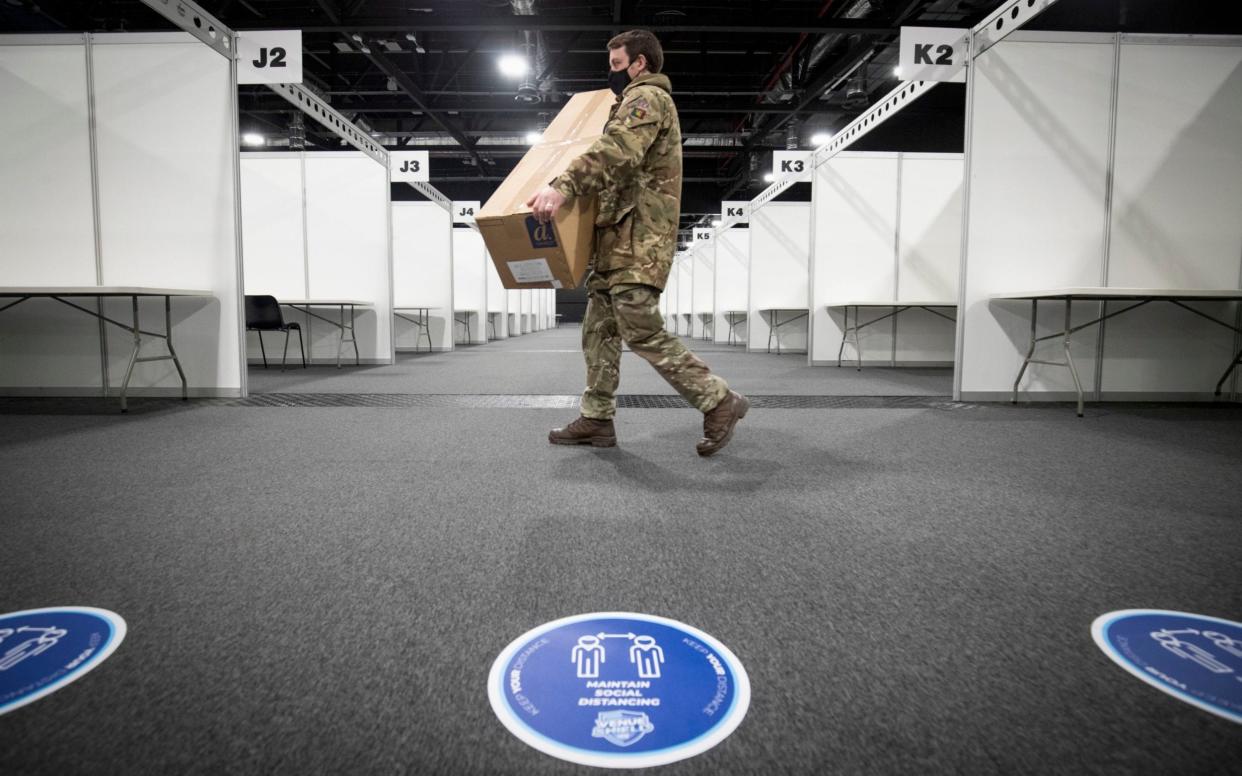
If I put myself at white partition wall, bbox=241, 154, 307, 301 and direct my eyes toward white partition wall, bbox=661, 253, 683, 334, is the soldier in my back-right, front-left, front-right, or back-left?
back-right

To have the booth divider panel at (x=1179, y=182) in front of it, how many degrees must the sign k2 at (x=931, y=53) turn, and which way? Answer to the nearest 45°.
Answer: approximately 90° to its left

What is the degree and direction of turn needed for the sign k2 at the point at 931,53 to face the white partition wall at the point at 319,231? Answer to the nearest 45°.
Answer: approximately 90° to its right

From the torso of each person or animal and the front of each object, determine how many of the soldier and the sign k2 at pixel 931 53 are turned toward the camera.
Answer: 1

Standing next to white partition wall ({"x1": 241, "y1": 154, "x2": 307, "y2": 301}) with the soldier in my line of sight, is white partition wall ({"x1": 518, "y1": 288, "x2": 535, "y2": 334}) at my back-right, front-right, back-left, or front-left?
back-left

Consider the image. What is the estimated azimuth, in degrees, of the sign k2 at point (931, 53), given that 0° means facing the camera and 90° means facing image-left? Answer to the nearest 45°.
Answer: approximately 0°

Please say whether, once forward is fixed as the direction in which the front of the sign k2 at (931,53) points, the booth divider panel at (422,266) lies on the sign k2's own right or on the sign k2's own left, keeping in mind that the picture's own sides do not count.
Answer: on the sign k2's own right
